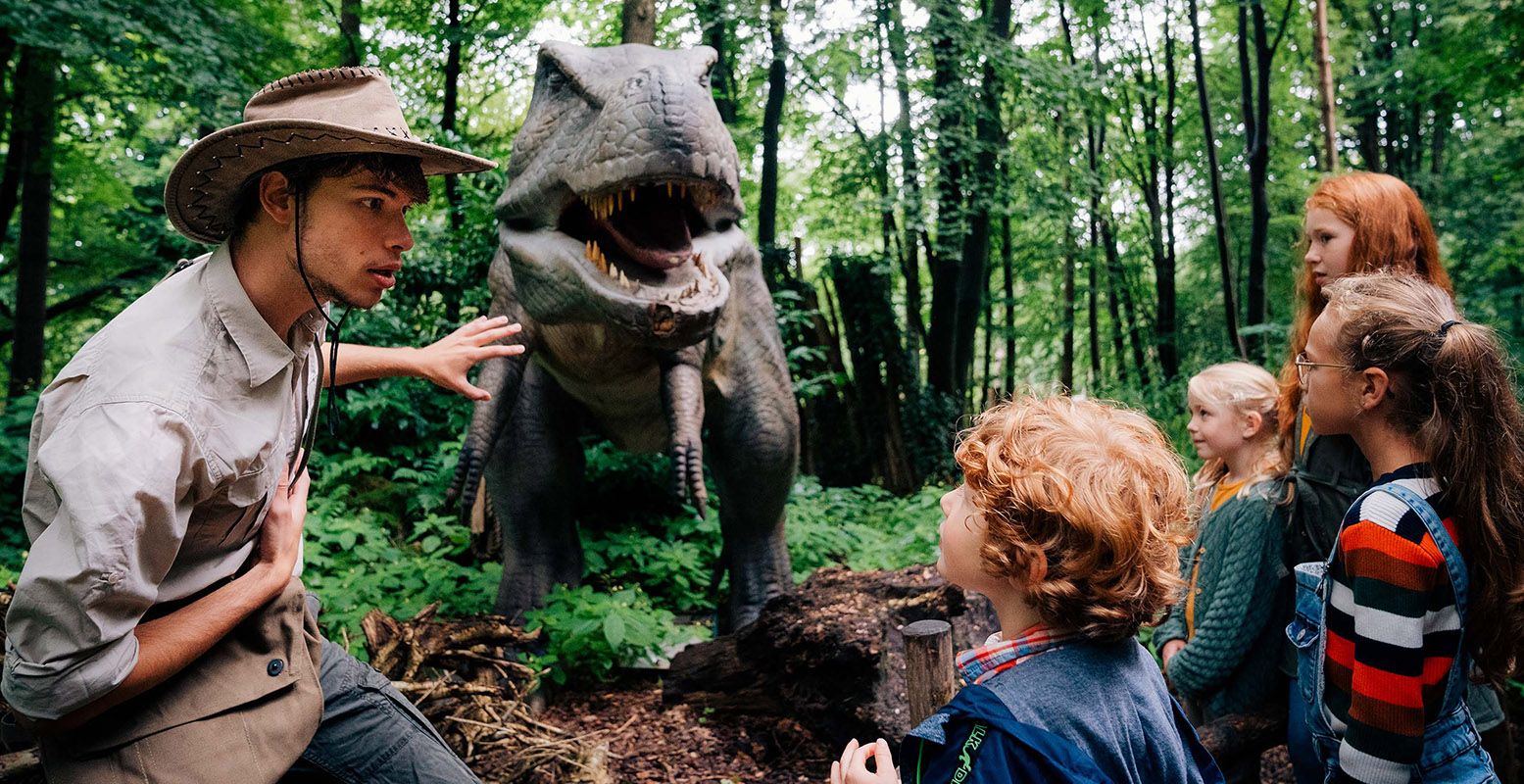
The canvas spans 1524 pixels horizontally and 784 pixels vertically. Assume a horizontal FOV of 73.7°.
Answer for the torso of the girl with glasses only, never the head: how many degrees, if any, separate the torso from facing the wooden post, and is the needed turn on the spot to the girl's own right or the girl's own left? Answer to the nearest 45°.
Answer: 0° — they already face it

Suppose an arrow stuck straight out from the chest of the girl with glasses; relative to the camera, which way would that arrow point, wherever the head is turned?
to the viewer's left

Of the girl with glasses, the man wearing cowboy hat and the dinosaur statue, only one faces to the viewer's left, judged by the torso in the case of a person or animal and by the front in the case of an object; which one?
the girl with glasses

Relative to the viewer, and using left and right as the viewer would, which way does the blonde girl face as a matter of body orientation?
facing to the left of the viewer

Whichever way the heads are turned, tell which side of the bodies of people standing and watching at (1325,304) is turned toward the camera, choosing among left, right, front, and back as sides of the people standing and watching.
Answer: left

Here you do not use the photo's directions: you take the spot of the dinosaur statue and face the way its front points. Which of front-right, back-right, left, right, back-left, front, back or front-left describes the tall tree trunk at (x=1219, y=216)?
back-left

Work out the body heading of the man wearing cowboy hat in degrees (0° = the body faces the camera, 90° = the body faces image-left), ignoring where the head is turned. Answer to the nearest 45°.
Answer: approximately 270°

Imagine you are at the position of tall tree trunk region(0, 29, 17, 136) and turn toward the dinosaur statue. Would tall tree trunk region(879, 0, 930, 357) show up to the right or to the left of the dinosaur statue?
left

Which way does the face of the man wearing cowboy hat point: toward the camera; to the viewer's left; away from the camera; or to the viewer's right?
to the viewer's right

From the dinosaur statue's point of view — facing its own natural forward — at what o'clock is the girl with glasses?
The girl with glasses is roughly at 11 o'clock from the dinosaur statue.

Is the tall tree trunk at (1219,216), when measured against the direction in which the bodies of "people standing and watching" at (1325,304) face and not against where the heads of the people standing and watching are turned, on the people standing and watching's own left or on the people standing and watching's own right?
on the people standing and watching's own right

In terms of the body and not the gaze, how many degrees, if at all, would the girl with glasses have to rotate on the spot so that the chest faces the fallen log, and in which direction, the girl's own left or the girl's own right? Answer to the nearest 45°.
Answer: approximately 45° to the girl's own right
